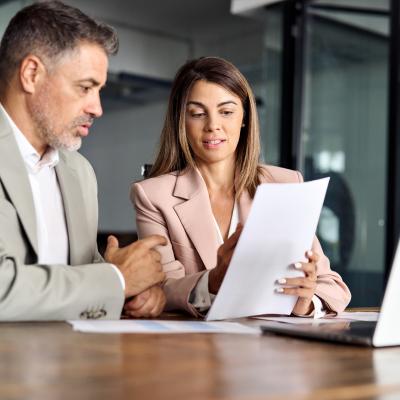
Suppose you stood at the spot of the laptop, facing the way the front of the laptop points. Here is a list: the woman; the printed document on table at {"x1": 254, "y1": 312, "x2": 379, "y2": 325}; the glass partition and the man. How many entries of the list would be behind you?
0

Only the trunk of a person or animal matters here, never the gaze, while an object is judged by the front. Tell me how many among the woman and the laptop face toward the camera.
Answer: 1

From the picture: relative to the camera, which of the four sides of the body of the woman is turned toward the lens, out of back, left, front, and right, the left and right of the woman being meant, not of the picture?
front

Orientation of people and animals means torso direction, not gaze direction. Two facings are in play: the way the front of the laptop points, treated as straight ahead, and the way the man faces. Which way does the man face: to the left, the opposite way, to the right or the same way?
the opposite way

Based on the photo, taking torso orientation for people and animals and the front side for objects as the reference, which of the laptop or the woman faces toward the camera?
the woman

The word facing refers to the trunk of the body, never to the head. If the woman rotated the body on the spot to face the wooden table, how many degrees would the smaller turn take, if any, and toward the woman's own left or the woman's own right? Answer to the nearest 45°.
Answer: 0° — they already face it

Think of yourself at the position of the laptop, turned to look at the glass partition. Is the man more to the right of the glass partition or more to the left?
left

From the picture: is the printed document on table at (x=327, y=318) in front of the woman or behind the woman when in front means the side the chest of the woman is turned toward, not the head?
in front

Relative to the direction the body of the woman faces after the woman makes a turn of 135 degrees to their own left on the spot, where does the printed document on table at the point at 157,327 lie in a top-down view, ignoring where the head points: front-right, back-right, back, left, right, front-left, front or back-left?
back-right

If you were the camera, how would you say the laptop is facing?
facing away from the viewer and to the left of the viewer

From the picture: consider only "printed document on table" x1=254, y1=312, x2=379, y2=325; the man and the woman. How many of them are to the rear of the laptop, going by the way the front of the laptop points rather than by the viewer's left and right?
0

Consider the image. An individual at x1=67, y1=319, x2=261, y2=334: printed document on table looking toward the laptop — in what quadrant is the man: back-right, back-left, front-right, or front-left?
back-left

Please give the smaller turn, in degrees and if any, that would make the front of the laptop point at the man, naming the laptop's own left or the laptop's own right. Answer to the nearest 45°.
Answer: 0° — it already faces them

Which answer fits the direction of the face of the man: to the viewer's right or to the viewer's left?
to the viewer's right
